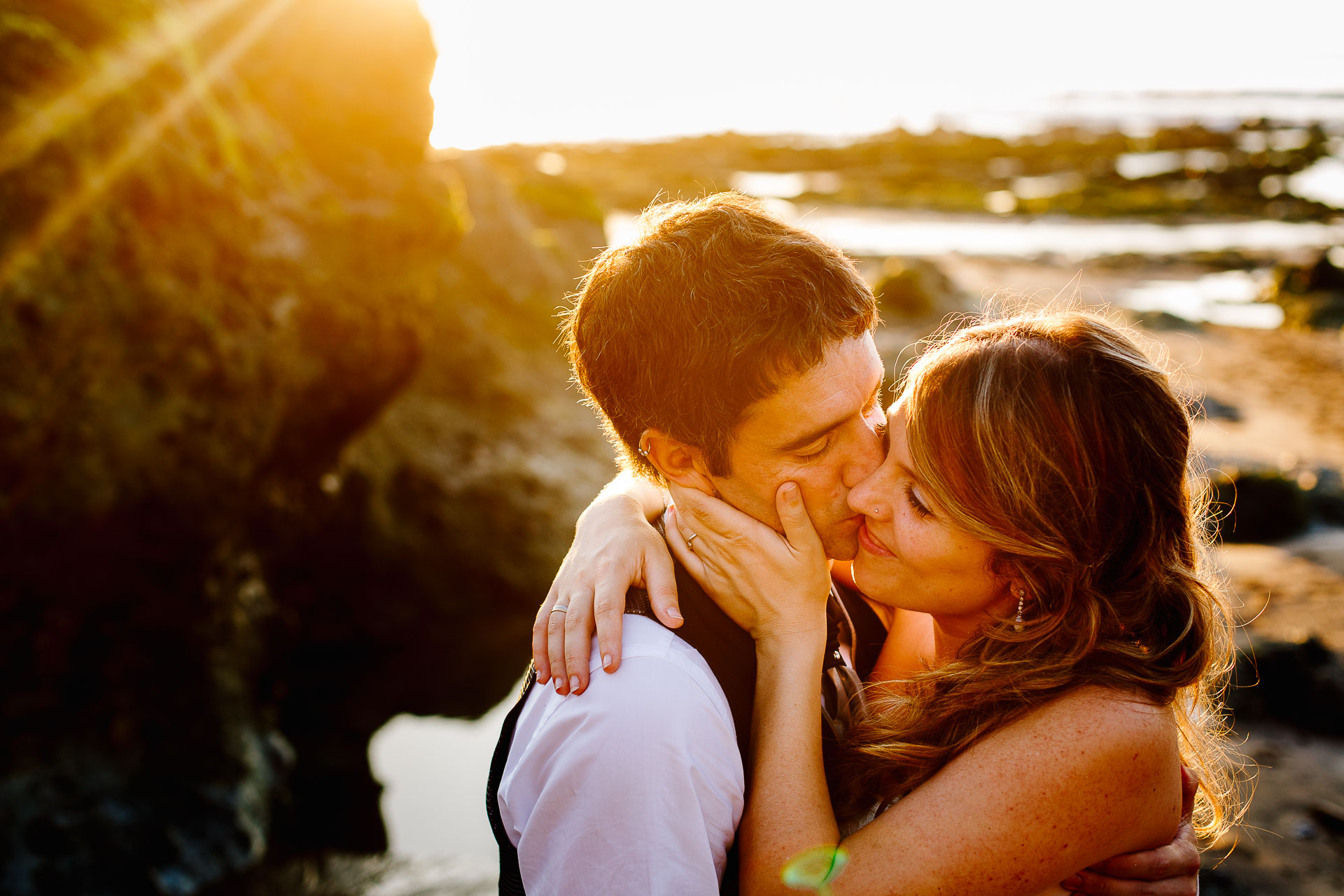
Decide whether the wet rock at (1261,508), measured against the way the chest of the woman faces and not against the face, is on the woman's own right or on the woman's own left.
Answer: on the woman's own right

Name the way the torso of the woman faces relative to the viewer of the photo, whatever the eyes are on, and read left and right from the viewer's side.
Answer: facing to the left of the viewer

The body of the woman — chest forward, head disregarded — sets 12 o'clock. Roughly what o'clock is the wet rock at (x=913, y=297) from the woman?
The wet rock is roughly at 3 o'clock from the woman.

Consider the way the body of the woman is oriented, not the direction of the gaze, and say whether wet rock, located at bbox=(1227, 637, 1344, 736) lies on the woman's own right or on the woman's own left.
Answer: on the woman's own right

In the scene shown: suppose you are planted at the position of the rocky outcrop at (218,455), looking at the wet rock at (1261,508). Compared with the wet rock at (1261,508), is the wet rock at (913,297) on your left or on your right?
left

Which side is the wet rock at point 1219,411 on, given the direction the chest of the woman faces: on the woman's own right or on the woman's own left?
on the woman's own right

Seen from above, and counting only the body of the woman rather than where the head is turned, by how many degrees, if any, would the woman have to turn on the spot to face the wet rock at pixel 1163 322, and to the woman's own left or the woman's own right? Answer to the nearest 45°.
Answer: approximately 90° to the woman's own right
